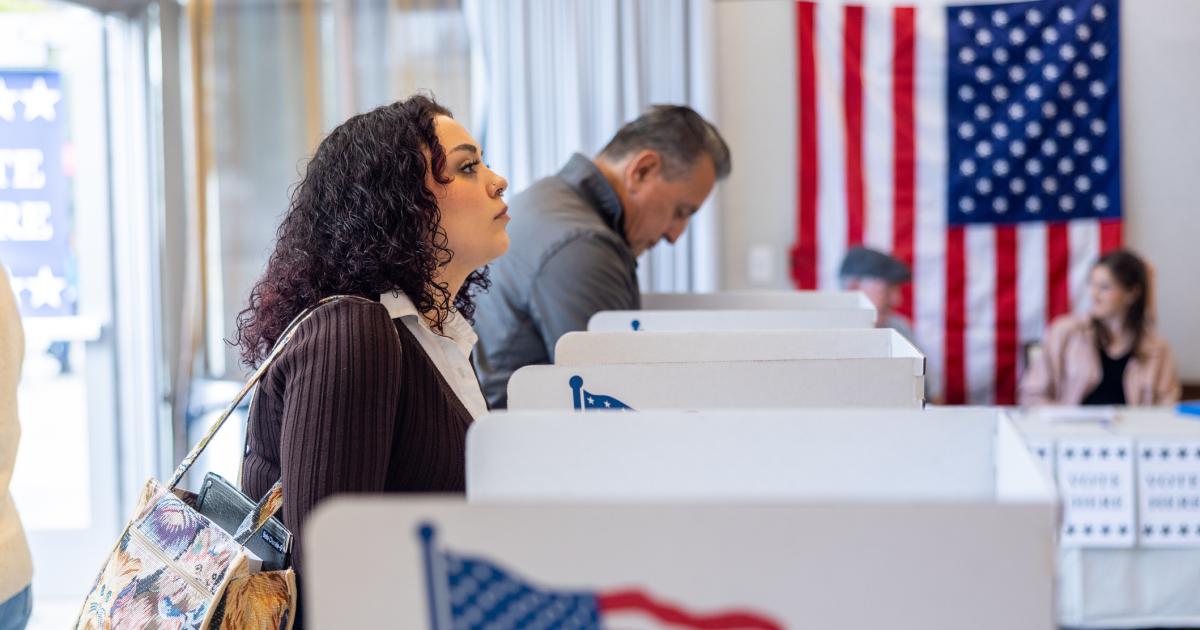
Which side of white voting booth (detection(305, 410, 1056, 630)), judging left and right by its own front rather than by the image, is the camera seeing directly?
left

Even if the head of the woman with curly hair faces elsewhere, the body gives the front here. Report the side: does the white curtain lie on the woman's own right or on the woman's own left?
on the woman's own left

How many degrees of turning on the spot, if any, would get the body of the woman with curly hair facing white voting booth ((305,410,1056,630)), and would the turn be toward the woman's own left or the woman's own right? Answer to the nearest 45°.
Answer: approximately 90° to the woman's own right

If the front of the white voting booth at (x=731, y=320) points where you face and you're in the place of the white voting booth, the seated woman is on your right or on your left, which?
on your right

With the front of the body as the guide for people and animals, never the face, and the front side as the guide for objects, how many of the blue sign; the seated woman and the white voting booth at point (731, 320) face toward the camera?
2

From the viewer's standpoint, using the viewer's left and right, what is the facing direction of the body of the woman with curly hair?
facing to the right of the viewer

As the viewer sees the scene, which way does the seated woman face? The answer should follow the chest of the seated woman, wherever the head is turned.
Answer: toward the camera

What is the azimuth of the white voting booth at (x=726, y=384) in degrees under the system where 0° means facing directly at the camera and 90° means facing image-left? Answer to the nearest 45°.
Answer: approximately 90°

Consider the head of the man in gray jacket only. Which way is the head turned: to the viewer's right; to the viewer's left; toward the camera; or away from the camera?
to the viewer's right

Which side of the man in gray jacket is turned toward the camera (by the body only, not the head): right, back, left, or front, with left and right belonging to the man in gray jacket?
right

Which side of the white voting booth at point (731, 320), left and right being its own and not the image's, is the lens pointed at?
left

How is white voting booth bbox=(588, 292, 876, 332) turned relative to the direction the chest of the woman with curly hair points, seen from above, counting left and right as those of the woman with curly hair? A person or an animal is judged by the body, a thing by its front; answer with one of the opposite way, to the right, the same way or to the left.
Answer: the opposite way

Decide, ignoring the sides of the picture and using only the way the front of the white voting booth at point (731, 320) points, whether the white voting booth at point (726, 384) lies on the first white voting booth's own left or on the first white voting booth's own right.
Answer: on the first white voting booth's own left

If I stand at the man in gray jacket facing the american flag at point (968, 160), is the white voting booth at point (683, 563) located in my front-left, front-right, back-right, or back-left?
back-right

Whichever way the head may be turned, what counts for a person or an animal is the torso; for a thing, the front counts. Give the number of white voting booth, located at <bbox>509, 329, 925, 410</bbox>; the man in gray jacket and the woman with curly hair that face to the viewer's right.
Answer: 2
